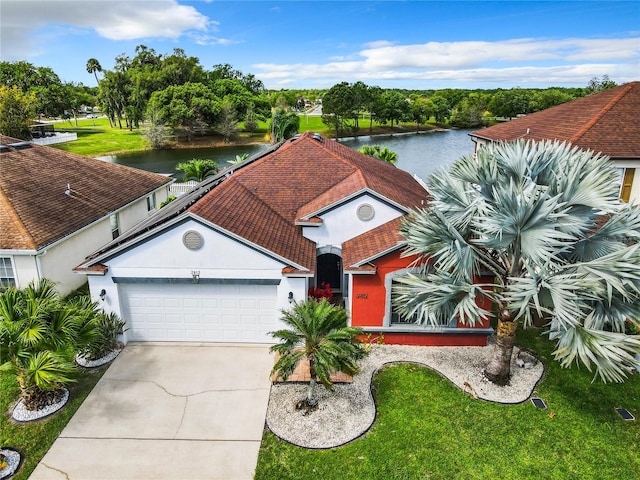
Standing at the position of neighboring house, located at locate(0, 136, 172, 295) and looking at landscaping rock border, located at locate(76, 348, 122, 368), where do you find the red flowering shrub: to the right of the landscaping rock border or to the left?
left

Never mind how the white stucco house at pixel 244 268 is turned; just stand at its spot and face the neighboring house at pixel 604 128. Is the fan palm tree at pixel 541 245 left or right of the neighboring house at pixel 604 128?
right

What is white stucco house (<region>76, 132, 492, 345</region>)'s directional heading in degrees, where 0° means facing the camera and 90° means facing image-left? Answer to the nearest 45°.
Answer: approximately 0°

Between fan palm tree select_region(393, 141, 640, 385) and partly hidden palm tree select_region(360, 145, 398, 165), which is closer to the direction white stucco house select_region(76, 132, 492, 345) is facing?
the fan palm tree

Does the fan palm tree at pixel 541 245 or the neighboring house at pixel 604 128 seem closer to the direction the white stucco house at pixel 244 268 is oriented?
the fan palm tree

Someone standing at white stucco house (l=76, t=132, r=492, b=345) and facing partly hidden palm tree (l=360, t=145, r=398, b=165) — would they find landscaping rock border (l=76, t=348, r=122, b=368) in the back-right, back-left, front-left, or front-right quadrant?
back-left

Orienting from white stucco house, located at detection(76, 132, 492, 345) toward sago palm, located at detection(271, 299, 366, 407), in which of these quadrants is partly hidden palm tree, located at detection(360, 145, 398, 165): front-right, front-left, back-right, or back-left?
back-left

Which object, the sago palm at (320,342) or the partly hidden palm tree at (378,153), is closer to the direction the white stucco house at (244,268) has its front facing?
the sago palm

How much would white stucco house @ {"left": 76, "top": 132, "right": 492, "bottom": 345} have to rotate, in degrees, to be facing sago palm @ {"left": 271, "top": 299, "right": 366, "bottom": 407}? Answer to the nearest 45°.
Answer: approximately 45° to its left

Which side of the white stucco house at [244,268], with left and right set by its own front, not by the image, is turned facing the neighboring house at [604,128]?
left

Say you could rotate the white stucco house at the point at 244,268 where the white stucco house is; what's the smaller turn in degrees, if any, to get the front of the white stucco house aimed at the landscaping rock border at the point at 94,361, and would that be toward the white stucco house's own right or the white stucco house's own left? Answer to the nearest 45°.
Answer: approximately 90° to the white stucco house's own right

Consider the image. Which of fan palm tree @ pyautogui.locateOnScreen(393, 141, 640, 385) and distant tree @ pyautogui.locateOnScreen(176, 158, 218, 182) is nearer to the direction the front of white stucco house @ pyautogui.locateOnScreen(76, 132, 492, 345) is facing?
the fan palm tree

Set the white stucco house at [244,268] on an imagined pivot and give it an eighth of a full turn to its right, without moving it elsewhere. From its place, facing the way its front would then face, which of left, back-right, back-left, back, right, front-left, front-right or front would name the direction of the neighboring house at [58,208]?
right

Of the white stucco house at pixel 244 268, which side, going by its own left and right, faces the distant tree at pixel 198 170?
back

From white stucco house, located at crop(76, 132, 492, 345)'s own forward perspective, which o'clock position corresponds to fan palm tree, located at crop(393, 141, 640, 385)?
The fan palm tree is roughly at 10 o'clock from the white stucco house.
